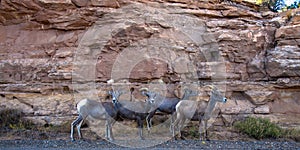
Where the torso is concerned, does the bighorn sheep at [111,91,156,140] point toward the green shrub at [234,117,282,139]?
yes

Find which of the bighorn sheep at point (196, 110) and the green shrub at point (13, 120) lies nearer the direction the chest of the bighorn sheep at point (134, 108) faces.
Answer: the bighorn sheep

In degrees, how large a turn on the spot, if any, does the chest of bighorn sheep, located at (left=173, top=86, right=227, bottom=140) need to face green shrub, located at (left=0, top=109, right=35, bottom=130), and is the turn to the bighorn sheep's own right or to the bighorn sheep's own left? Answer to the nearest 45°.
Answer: approximately 180°

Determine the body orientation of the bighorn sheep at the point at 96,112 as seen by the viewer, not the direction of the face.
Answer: to the viewer's right

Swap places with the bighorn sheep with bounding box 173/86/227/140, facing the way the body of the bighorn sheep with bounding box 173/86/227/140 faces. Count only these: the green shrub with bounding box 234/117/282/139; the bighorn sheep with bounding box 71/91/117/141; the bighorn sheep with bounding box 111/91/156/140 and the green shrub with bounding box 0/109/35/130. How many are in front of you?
1

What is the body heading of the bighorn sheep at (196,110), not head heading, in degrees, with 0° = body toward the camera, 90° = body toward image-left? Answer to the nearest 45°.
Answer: approximately 270°

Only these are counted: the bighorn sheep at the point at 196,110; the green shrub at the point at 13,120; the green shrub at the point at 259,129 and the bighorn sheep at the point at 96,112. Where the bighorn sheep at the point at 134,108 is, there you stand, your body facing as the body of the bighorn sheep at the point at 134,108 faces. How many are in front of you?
2

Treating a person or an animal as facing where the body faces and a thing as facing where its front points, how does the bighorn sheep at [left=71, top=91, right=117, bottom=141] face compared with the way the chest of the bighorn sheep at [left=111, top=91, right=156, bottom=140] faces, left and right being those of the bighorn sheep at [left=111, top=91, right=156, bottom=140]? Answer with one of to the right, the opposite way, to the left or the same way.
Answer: the same way

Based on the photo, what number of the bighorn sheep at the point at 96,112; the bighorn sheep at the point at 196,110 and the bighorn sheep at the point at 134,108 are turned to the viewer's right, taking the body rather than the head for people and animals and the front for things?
3

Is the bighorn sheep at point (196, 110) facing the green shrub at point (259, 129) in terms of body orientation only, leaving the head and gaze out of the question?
yes

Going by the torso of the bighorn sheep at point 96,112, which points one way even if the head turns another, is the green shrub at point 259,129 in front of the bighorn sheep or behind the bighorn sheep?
in front

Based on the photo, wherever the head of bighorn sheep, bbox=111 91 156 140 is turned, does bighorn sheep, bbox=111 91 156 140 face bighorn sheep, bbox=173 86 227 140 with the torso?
yes

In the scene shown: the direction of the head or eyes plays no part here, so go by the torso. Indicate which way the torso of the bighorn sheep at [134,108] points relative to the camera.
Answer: to the viewer's right

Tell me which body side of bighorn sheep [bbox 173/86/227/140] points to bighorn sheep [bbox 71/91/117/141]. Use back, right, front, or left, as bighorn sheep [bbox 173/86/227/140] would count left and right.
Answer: back

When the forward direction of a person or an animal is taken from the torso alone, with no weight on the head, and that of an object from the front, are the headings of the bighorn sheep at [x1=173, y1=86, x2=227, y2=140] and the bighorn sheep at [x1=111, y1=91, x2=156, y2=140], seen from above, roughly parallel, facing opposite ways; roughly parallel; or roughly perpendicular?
roughly parallel

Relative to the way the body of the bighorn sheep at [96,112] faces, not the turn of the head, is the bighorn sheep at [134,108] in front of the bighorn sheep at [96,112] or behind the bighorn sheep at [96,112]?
in front

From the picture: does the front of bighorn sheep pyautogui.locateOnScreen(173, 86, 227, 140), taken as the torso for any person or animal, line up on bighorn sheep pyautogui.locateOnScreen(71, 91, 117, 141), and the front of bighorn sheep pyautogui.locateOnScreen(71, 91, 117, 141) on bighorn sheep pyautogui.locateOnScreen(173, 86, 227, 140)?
no

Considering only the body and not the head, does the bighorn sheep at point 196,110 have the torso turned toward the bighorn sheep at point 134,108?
no

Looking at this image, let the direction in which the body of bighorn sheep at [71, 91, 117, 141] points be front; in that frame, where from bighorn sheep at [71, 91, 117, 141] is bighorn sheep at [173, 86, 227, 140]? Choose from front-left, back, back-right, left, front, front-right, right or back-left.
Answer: front

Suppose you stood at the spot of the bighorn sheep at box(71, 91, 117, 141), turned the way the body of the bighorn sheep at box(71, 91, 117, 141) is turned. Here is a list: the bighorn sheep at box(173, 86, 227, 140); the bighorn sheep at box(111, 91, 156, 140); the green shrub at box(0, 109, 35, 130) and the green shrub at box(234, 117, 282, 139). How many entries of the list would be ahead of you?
3
